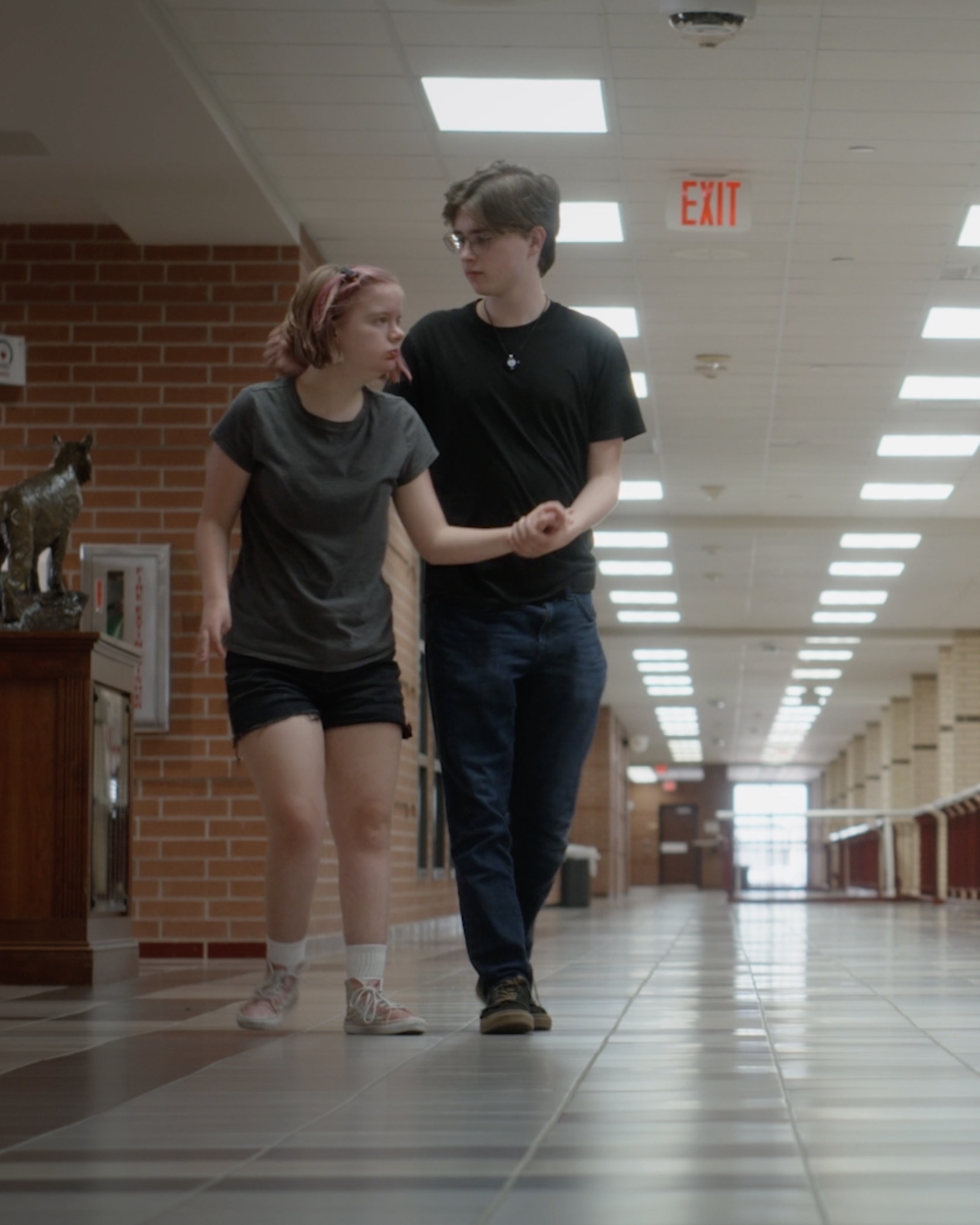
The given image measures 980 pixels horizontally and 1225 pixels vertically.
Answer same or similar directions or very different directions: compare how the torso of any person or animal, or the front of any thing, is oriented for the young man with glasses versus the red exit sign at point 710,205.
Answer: same or similar directions

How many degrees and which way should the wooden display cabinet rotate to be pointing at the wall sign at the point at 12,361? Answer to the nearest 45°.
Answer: approximately 90° to its left

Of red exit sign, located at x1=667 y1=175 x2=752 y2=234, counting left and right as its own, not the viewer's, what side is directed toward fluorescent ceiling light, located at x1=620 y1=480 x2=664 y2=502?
back

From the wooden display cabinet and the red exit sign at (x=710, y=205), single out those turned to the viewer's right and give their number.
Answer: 1

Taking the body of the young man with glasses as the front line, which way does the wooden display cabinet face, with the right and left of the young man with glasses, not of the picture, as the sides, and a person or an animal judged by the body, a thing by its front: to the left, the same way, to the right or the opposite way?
to the left

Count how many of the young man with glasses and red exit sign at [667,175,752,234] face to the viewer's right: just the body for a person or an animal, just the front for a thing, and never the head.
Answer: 0

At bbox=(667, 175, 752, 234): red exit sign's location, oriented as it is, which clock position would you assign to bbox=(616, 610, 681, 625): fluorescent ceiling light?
The fluorescent ceiling light is roughly at 6 o'clock from the red exit sign.

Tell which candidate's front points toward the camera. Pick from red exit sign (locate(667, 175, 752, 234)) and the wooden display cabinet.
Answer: the red exit sign

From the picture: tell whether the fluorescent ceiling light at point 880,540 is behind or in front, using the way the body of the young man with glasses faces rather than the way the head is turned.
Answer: behind

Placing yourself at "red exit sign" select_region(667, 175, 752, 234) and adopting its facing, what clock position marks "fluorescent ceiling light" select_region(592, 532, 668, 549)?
The fluorescent ceiling light is roughly at 6 o'clock from the red exit sign.

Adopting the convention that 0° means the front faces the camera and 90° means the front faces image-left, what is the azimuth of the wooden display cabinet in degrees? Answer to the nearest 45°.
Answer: approximately 270°

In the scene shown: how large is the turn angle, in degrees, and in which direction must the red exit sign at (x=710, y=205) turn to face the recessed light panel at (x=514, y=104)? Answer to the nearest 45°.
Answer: approximately 45° to its right

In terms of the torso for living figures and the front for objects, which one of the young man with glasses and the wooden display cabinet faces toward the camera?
the young man with glasses

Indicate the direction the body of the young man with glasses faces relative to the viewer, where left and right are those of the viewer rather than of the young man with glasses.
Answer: facing the viewer

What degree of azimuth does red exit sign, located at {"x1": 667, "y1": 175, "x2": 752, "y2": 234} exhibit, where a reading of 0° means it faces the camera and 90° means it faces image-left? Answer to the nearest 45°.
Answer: approximately 0°
